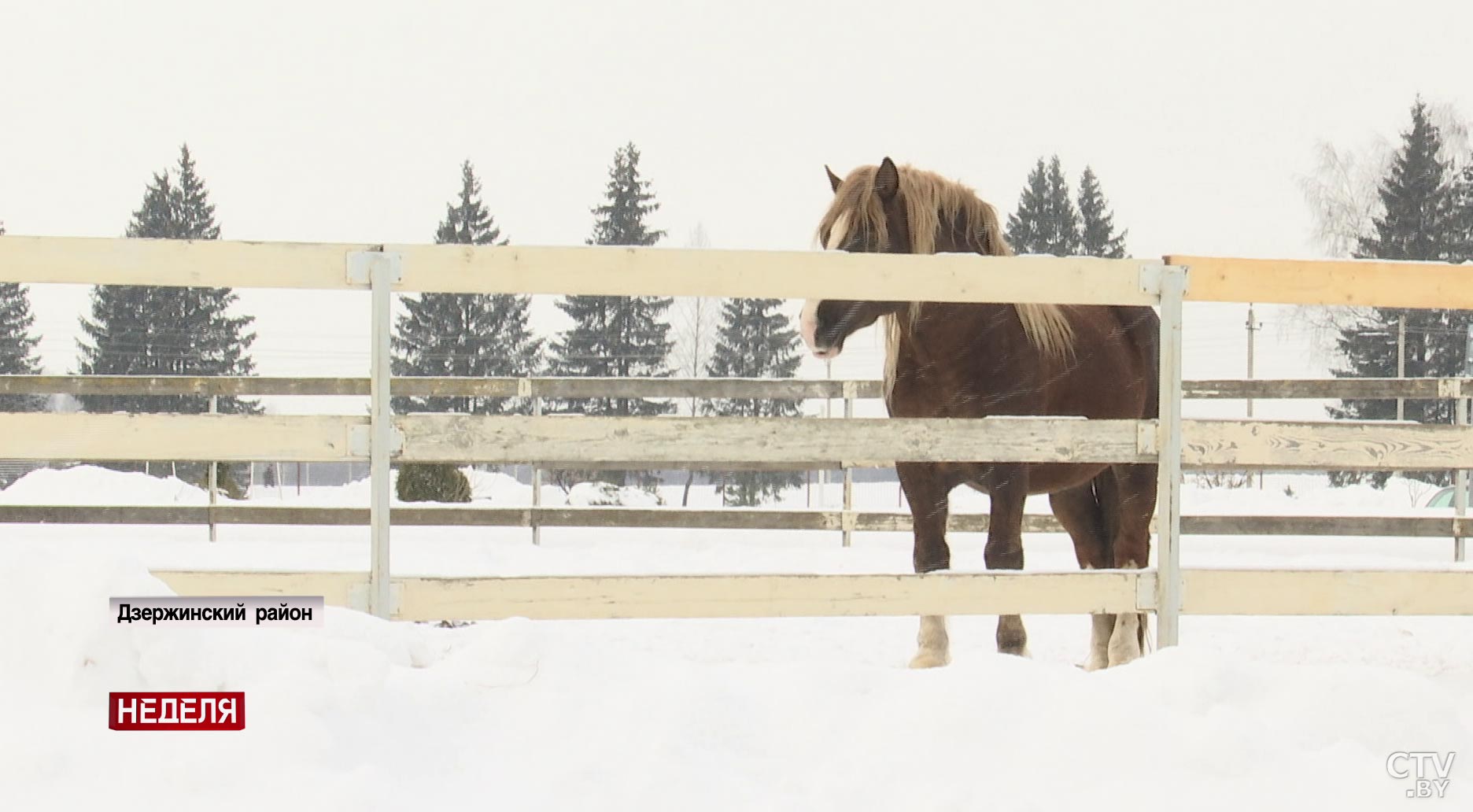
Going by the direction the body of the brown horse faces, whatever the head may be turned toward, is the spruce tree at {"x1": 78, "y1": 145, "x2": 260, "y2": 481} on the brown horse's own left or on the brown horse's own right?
on the brown horse's own right

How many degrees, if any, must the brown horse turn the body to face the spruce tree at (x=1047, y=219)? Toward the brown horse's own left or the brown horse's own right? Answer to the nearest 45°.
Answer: approximately 135° to the brown horse's own right

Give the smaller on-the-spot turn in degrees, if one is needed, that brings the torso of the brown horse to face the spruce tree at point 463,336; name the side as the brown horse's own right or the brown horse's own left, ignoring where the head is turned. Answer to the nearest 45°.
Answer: approximately 90° to the brown horse's own right

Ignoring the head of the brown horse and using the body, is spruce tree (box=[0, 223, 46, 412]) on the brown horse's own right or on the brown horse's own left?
on the brown horse's own right

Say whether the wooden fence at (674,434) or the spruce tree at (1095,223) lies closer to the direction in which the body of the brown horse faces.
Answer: the wooden fence

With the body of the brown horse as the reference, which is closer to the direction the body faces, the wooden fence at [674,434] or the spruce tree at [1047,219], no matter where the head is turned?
the wooden fence

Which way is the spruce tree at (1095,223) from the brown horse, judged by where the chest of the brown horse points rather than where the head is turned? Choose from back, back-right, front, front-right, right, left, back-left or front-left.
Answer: back-right

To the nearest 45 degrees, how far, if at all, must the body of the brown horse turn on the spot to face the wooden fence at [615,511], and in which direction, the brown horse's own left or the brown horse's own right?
approximately 90° to the brown horse's own right

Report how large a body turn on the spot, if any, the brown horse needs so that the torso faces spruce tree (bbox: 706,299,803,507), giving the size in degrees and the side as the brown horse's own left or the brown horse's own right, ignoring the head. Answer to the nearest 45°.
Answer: approximately 135° to the brown horse's own right

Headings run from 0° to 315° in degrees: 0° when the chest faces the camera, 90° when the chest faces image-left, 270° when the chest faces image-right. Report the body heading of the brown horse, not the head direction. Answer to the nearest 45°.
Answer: approximately 45°
